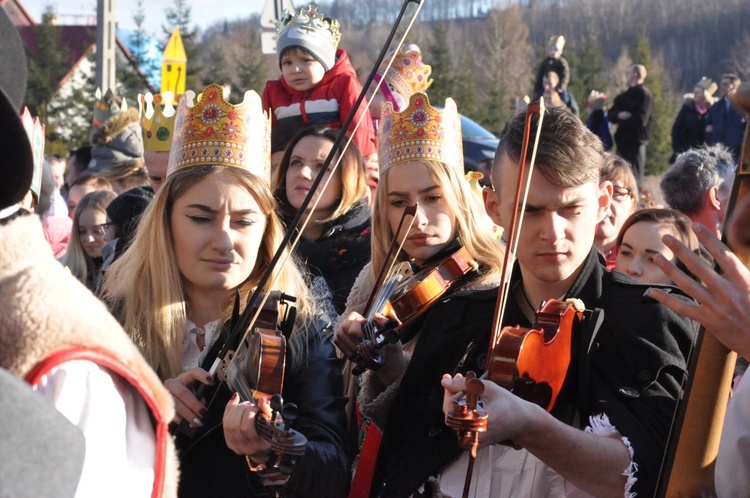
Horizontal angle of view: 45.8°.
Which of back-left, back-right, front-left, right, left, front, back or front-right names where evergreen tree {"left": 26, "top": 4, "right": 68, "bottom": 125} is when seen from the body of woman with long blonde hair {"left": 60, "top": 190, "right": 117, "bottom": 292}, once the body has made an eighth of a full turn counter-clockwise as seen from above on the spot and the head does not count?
back-left

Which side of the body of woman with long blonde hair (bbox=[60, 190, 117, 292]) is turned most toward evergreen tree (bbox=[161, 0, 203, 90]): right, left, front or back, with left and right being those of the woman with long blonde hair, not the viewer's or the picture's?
back

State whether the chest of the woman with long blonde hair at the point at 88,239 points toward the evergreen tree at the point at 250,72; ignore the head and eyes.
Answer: no

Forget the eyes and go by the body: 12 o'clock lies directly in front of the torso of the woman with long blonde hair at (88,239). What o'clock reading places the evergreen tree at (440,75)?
The evergreen tree is roughly at 7 o'clock from the woman with long blonde hair.

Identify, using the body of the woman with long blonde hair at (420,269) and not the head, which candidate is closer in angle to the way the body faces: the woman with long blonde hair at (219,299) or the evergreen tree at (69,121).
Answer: the woman with long blonde hair

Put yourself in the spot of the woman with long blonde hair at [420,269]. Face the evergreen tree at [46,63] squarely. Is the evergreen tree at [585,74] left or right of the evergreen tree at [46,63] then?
right

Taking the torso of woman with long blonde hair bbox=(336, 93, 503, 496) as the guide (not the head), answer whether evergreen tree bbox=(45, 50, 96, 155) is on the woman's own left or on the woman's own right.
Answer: on the woman's own right

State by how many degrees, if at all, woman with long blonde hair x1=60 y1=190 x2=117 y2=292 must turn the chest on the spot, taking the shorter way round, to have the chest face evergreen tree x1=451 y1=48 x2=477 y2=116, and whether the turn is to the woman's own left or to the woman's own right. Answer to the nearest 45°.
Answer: approximately 135° to the woman's own left

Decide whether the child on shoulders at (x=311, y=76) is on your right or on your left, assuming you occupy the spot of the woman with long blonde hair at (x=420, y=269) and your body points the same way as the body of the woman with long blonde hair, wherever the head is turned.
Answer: on your right

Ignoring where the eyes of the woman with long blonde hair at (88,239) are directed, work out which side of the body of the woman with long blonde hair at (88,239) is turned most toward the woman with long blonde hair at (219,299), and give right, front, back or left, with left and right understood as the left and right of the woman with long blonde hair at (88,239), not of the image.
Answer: front

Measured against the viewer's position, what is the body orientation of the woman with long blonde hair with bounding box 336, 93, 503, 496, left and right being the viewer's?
facing the viewer and to the left of the viewer

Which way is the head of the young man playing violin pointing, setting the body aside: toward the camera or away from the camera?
toward the camera

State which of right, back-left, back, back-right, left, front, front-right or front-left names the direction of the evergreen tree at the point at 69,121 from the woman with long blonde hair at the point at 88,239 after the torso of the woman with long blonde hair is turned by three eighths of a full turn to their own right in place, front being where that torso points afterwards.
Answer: front-right

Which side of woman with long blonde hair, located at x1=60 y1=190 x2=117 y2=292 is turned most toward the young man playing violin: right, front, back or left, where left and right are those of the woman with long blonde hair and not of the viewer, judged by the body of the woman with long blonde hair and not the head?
front

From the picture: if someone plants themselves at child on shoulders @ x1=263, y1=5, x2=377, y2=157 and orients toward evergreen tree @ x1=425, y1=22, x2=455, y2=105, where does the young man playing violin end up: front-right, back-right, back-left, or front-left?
back-right

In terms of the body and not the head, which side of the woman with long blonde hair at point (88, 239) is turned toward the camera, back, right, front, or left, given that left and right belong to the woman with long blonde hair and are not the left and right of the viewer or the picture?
front
